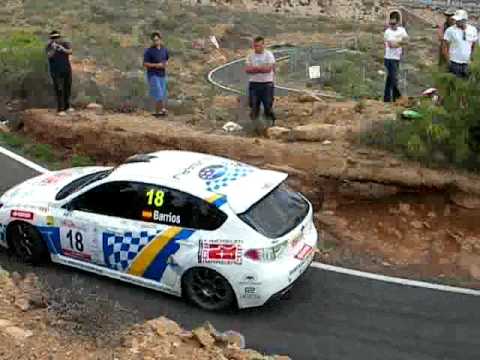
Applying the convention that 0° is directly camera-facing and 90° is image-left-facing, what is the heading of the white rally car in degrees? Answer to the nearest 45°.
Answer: approximately 135°

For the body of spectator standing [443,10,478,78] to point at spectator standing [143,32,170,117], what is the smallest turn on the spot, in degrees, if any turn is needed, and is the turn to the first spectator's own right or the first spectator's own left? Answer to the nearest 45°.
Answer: approximately 90° to the first spectator's own right

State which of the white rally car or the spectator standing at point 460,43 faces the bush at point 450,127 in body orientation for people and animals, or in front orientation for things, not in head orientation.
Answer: the spectator standing

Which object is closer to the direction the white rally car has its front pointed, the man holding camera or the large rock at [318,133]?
the man holding camera

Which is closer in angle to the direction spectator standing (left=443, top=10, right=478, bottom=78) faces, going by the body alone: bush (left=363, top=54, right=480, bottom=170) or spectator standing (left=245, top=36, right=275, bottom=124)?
the bush

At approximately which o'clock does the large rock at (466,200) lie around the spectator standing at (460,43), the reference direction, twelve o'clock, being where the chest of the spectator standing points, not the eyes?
The large rock is roughly at 12 o'clock from the spectator standing.

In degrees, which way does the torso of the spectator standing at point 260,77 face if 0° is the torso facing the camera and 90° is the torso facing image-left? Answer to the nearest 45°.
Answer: approximately 0°

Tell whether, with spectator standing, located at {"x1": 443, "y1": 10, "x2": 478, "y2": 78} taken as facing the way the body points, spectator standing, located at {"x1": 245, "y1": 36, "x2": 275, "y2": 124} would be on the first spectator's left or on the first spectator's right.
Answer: on the first spectator's right

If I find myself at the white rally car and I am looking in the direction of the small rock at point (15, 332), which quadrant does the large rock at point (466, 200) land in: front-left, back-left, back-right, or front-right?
back-left

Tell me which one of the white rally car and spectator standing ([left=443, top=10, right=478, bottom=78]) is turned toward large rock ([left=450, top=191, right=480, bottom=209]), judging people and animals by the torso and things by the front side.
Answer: the spectator standing

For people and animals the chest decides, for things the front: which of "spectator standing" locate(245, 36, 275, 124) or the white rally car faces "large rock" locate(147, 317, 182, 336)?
the spectator standing
